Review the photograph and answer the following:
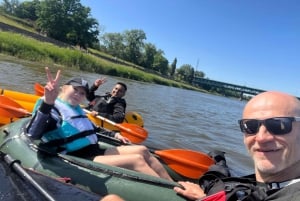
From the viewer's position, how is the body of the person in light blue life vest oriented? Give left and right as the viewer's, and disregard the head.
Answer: facing the viewer and to the right of the viewer
